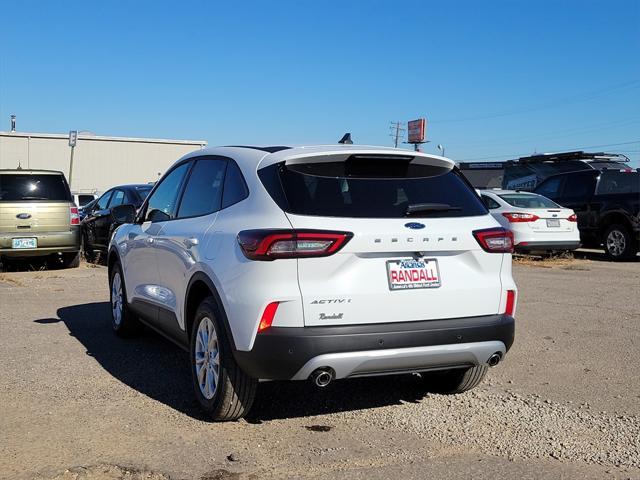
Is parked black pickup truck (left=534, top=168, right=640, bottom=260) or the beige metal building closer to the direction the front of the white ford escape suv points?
the beige metal building

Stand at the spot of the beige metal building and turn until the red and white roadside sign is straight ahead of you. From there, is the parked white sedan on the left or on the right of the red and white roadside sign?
right

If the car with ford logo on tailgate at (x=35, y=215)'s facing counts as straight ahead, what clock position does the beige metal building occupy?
The beige metal building is roughly at 12 o'clock from the car with ford logo on tailgate.

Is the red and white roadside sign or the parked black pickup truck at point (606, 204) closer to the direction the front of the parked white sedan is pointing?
the red and white roadside sign

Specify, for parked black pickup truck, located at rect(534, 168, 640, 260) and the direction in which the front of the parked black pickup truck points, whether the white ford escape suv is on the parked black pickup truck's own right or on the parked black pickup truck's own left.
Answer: on the parked black pickup truck's own left

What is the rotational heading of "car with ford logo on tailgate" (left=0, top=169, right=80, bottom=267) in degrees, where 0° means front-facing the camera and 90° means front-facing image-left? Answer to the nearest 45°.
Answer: approximately 180°

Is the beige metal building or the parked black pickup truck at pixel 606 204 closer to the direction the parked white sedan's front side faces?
the beige metal building

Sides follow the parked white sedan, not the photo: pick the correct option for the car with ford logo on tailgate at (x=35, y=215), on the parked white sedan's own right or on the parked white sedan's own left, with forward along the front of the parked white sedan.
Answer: on the parked white sedan's own left
